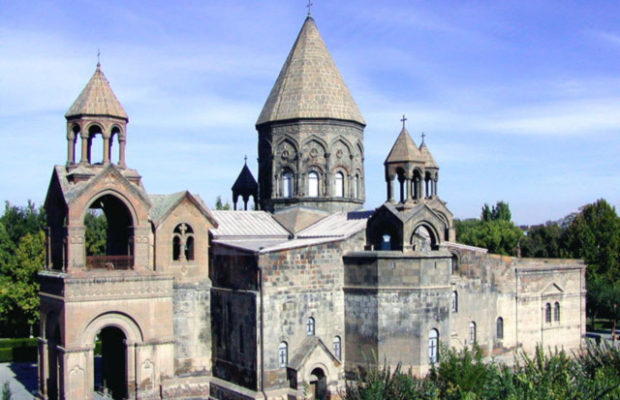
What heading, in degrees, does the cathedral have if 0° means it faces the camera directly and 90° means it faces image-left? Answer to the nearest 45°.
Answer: approximately 45°

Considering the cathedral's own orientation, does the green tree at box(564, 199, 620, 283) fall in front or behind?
behind
